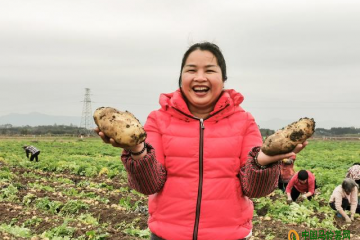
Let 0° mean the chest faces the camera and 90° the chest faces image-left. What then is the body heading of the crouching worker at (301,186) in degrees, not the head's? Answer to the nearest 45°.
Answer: approximately 0°

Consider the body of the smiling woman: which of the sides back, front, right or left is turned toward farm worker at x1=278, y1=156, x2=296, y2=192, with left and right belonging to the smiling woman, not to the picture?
back

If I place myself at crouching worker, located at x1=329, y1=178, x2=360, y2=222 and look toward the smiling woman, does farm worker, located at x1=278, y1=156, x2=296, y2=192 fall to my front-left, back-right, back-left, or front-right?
back-right

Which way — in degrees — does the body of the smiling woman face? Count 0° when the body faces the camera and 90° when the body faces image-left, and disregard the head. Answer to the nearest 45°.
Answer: approximately 0°
